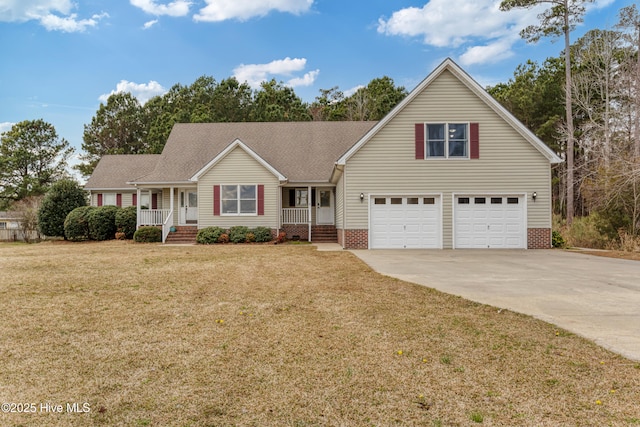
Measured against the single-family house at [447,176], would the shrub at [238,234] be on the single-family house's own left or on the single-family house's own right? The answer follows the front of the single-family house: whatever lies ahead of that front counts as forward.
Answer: on the single-family house's own right

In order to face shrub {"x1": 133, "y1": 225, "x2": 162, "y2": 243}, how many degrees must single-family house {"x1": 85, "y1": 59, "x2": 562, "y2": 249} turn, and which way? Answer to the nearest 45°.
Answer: approximately 90° to its right

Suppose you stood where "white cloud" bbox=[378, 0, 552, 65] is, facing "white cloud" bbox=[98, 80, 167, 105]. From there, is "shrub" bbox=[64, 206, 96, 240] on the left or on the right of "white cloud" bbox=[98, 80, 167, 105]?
left

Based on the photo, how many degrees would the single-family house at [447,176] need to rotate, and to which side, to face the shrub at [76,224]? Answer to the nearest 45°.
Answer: approximately 90° to its right

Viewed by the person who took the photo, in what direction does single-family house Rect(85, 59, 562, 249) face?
facing the viewer

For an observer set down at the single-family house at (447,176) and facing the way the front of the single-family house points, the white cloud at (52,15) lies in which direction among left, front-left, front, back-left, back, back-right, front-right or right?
right
